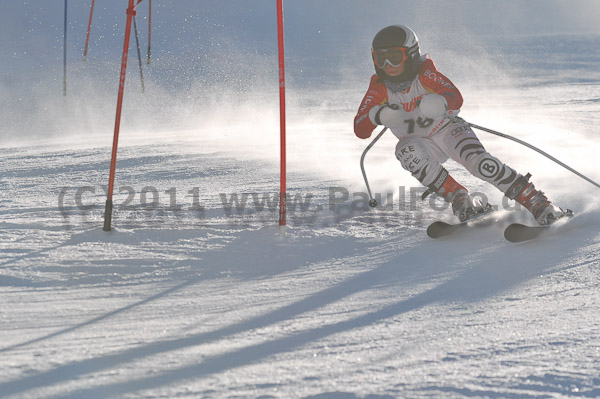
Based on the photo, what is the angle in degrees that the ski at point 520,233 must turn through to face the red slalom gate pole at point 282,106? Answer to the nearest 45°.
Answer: approximately 45° to its right

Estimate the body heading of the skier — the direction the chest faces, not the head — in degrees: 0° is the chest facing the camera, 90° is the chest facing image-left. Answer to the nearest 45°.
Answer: approximately 0°
